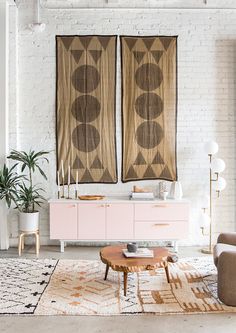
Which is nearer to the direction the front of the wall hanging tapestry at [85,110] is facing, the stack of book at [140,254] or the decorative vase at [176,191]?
the stack of book

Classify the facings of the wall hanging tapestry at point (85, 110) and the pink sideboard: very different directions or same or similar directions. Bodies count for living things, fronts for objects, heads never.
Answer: same or similar directions

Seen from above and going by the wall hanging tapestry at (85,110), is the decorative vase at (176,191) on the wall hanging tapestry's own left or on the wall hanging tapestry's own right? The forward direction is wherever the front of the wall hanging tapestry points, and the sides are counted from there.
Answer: on the wall hanging tapestry's own left

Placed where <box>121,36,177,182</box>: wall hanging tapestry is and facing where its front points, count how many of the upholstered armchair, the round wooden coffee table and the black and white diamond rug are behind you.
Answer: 0

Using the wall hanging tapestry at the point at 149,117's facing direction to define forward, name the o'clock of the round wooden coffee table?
The round wooden coffee table is roughly at 12 o'clock from the wall hanging tapestry.

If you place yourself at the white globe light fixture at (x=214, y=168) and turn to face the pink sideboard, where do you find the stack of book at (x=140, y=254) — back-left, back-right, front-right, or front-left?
front-left

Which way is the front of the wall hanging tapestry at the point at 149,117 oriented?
toward the camera

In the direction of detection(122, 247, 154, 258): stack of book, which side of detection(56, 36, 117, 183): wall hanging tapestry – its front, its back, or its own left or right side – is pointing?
front

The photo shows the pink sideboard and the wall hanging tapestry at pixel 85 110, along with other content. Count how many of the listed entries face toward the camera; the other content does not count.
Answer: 2

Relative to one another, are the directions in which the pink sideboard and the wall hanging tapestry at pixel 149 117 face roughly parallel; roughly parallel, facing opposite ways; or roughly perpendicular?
roughly parallel

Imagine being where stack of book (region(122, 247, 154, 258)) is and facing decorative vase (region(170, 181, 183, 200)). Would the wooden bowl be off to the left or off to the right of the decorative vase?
left

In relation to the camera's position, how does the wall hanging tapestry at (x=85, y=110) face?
facing the viewer

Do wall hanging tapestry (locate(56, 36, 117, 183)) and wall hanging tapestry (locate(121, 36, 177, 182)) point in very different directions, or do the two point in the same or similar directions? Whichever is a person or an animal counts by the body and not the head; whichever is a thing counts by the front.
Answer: same or similar directions

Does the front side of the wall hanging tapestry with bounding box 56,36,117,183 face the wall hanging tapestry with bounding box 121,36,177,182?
no

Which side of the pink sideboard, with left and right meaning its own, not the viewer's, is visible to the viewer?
front

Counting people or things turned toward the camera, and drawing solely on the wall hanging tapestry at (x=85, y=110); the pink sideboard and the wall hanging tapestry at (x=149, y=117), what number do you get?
3

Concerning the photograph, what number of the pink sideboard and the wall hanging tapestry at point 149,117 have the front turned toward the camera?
2

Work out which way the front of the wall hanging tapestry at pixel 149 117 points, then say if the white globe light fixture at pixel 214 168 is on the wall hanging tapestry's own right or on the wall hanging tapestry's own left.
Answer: on the wall hanging tapestry's own left
